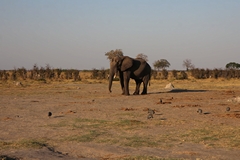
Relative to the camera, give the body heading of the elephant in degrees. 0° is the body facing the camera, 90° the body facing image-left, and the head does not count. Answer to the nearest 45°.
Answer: approximately 45°
